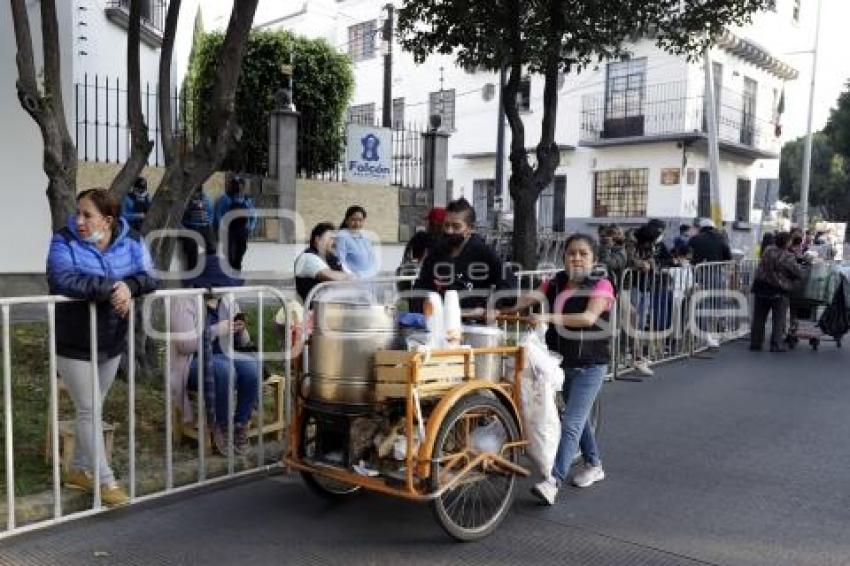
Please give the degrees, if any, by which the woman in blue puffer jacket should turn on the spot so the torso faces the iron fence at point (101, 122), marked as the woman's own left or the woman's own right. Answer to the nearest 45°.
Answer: approximately 180°

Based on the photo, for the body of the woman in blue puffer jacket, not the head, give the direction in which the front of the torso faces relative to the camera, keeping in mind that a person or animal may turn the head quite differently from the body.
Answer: toward the camera

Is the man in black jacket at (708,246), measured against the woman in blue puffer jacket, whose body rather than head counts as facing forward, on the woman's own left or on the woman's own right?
on the woman's own left

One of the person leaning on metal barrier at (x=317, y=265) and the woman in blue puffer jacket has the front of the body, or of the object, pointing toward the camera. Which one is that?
the woman in blue puffer jacket

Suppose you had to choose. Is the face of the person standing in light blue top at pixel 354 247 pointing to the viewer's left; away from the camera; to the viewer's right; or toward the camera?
toward the camera

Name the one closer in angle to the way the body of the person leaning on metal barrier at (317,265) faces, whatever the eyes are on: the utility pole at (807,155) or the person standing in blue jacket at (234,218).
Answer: the utility pole

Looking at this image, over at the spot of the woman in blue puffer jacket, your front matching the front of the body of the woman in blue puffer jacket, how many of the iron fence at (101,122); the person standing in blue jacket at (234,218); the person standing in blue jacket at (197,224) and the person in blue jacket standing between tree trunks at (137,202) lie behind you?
4

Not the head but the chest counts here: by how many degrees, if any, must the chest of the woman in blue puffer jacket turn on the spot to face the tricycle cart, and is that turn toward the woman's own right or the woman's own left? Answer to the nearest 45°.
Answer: approximately 45° to the woman's own left

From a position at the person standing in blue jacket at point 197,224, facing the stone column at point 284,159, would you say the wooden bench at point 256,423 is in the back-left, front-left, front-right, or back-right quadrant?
back-right

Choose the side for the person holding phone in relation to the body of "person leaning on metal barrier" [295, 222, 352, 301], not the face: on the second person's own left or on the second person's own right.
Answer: on the second person's own right

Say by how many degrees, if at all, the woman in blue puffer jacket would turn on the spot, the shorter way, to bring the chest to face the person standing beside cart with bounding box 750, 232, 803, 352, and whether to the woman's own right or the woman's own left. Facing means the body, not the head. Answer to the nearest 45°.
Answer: approximately 90° to the woman's own left
